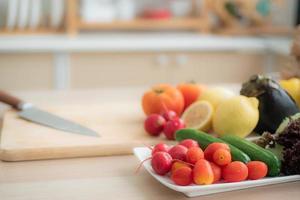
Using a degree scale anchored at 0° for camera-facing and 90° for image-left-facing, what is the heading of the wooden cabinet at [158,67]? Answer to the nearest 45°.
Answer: approximately 0°

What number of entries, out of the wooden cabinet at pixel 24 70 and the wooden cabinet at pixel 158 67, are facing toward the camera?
2

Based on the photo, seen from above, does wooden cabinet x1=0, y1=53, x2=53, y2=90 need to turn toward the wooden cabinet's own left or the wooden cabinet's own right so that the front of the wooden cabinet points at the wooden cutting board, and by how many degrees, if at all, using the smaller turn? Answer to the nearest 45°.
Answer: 0° — it already faces it

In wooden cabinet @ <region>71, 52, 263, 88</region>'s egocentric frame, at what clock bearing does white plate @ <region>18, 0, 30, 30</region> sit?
The white plate is roughly at 3 o'clock from the wooden cabinet.

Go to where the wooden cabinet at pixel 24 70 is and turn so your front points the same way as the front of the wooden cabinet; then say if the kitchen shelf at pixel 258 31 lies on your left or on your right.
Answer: on your left

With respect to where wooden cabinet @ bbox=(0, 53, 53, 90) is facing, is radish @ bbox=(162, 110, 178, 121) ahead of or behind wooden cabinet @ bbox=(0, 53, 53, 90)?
ahead

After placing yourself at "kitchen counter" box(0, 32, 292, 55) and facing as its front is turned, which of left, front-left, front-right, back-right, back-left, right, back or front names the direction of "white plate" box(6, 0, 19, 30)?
right

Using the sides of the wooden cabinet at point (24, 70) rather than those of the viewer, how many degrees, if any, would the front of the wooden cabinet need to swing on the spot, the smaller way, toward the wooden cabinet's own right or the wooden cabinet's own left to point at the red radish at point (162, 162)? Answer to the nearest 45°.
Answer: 0° — it already faces it

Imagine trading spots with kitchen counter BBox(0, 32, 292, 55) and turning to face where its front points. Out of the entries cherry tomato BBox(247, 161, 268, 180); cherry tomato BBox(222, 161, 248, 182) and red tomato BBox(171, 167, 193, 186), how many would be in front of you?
3

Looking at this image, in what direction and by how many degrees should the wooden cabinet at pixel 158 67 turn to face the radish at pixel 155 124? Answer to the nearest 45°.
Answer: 0° — it already faces it
